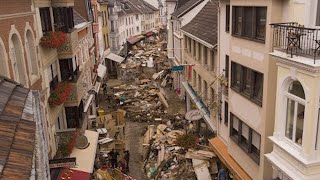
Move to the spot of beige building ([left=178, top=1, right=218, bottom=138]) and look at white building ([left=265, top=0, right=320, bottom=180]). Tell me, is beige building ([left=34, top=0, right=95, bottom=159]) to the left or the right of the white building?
right

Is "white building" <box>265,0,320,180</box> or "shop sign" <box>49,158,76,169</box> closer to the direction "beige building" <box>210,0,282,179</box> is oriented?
the shop sign

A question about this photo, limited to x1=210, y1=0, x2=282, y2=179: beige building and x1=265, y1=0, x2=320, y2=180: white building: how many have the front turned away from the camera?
0

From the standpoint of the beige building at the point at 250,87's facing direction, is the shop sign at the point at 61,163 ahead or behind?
ahead

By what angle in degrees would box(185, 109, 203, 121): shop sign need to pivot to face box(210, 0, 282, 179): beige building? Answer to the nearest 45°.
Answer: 0° — it already faces it
